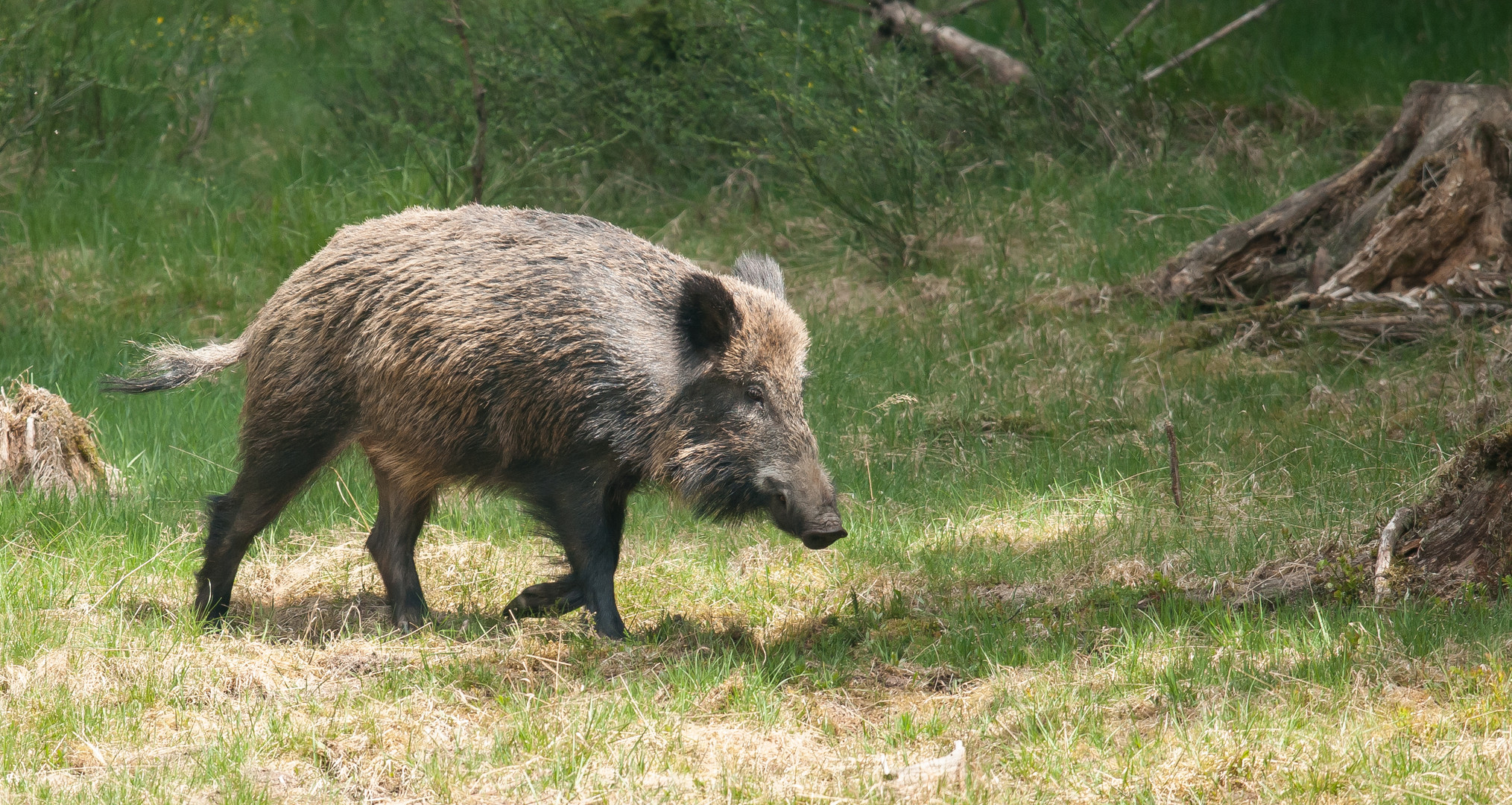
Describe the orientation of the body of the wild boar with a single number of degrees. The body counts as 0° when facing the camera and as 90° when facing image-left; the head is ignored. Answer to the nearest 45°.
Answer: approximately 270°

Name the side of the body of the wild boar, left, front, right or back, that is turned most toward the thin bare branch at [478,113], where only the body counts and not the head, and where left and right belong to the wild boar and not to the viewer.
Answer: left

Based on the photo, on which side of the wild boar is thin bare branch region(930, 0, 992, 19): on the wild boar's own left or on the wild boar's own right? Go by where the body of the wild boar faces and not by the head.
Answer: on the wild boar's own left

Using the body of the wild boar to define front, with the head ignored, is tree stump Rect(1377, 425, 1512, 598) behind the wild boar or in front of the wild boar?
in front

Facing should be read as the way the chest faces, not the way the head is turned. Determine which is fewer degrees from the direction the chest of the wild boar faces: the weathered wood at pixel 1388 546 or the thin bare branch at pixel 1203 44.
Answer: the weathered wood

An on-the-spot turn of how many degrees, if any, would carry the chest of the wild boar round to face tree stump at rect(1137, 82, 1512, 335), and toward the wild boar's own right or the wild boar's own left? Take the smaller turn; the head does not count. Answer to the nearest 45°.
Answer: approximately 45° to the wild boar's own left

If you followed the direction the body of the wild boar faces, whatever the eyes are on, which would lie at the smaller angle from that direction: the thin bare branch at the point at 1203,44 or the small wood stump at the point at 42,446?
the thin bare branch

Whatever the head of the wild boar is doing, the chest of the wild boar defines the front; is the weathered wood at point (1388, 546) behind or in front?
in front

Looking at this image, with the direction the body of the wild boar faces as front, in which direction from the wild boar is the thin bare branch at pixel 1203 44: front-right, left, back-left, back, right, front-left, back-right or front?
front-left

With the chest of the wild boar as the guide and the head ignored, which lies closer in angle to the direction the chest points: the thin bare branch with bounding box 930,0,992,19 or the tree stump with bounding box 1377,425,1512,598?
the tree stump
